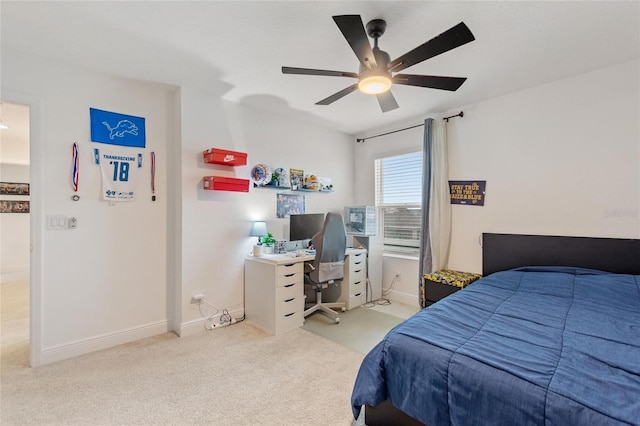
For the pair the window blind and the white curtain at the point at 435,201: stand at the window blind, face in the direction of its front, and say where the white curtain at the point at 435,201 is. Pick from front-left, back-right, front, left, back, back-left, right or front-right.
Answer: left

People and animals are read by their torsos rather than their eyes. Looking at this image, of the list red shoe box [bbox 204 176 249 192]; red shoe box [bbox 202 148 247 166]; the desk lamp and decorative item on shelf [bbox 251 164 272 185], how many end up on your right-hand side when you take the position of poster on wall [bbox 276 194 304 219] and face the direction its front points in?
4

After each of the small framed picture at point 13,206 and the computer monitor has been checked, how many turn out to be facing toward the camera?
2

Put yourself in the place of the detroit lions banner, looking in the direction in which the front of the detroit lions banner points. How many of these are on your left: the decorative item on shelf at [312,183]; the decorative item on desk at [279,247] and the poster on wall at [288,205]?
3

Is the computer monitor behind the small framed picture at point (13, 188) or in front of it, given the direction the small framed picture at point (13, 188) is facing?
in front

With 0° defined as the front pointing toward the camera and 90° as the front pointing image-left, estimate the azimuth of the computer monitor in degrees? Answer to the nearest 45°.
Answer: approximately 0°

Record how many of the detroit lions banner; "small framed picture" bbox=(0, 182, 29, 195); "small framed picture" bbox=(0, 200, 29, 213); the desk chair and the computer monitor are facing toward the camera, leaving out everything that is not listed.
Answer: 4

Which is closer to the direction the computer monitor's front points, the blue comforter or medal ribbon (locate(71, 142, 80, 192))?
the blue comforter

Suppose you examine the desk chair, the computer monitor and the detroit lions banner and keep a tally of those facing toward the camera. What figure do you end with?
2
